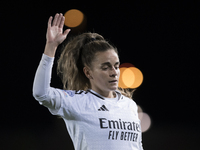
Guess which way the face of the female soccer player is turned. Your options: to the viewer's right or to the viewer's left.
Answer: to the viewer's right

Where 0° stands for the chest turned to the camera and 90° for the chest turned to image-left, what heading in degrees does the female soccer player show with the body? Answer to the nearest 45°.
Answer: approximately 315°
